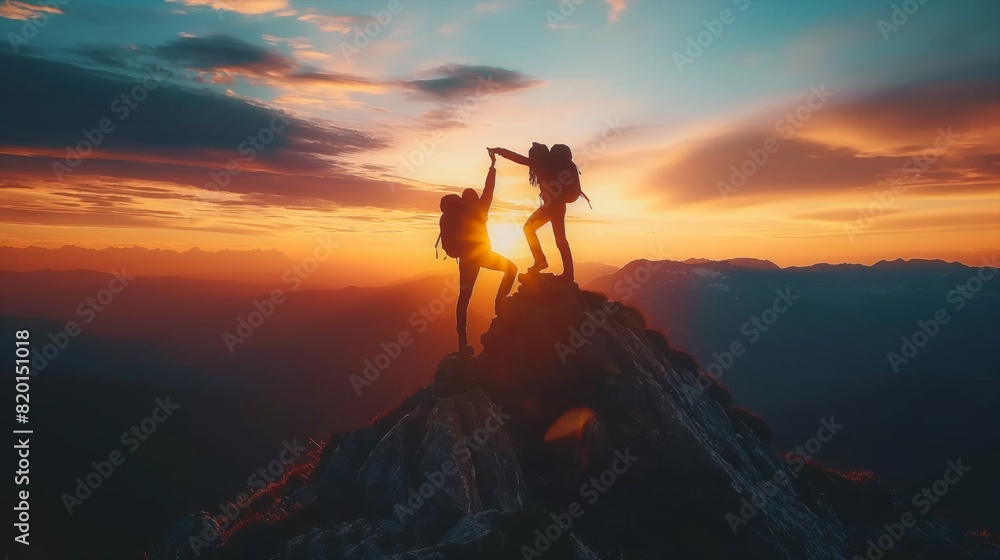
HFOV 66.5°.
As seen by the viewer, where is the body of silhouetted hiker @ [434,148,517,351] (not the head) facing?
to the viewer's right

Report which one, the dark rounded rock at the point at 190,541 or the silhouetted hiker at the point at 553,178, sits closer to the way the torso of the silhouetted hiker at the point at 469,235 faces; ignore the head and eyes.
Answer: the silhouetted hiker

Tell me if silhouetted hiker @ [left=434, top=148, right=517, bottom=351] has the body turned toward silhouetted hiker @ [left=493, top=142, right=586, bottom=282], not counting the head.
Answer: yes
